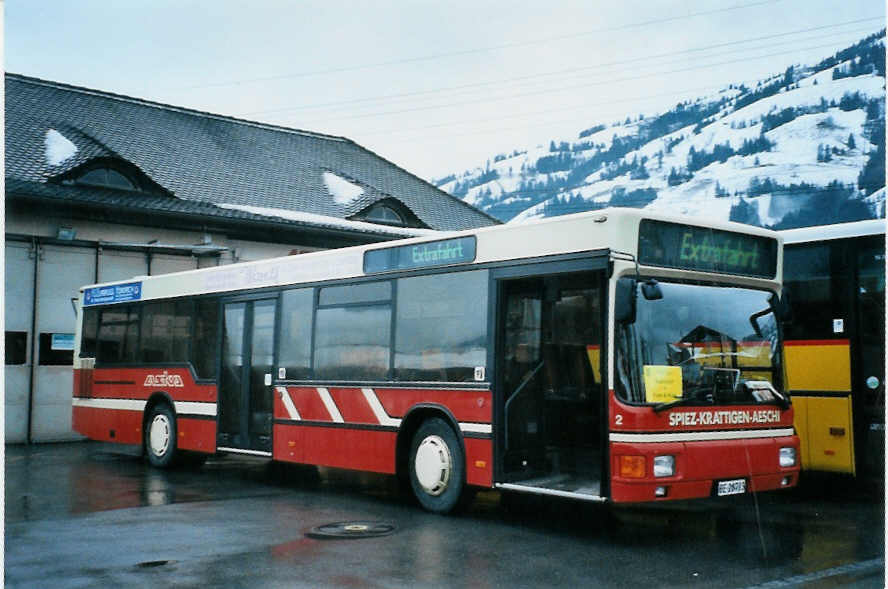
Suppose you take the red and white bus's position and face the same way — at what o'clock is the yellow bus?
The yellow bus is roughly at 10 o'clock from the red and white bus.

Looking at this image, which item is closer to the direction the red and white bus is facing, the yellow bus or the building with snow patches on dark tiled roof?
the yellow bus

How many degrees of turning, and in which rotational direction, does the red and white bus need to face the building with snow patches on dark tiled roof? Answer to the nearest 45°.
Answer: approximately 180°

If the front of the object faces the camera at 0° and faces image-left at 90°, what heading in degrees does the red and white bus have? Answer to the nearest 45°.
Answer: approximately 315°

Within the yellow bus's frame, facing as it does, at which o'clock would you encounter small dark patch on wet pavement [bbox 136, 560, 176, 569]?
The small dark patch on wet pavement is roughly at 3 o'clock from the yellow bus.

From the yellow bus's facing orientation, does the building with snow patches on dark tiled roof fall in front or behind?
behind

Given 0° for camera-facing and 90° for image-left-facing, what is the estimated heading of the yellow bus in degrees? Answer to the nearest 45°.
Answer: approximately 315°

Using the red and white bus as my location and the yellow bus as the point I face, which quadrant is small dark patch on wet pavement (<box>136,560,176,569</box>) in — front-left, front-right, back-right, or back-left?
back-right

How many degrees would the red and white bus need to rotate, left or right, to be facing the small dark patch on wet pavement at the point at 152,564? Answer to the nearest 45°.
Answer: approximately 90° to its right
